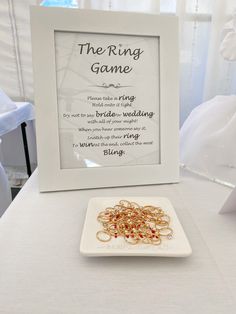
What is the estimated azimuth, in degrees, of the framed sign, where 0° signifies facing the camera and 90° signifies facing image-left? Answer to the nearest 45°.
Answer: approximately 0°

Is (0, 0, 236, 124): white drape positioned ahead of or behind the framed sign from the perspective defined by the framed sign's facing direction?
behind

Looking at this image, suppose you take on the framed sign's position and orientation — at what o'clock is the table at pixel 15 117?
The table is roughly at 5 o'clock from the framed sign.
